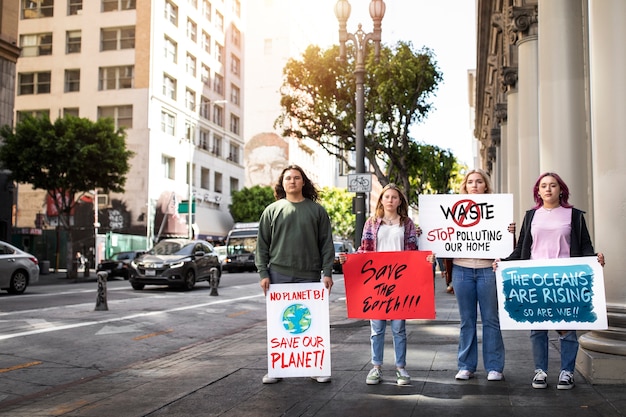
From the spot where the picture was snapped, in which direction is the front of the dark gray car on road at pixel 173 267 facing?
facing the viewer and to the left of the viewer

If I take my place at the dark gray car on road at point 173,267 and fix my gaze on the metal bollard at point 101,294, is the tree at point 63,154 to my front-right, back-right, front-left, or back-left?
back-right

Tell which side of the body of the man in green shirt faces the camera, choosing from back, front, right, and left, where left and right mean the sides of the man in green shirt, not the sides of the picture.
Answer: front

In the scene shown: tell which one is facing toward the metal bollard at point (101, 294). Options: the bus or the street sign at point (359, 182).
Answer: the bus

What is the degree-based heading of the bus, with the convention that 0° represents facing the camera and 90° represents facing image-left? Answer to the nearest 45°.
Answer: approximately 0°

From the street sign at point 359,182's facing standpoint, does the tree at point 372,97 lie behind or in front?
behind

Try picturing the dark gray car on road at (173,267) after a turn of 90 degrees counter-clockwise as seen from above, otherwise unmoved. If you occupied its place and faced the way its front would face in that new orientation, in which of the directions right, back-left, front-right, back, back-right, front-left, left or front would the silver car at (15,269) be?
back-right

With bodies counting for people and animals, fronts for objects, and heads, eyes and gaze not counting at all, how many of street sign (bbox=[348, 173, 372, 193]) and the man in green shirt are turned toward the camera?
2

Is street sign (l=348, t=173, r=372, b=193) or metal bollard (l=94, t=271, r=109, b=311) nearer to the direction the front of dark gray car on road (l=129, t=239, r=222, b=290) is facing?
the metal bollard

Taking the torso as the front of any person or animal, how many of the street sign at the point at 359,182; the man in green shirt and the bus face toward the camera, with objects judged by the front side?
3

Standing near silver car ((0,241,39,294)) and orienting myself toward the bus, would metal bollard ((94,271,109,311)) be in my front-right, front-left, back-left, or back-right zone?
back-right

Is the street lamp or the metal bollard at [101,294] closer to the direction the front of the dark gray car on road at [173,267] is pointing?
the metal bollard

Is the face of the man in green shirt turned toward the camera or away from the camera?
toward the camera

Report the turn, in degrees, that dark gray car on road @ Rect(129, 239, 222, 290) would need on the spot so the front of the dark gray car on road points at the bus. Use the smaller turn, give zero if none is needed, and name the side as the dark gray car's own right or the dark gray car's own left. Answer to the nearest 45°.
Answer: approximately 135° to the dark gray car's own right

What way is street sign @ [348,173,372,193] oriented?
toward the camera
